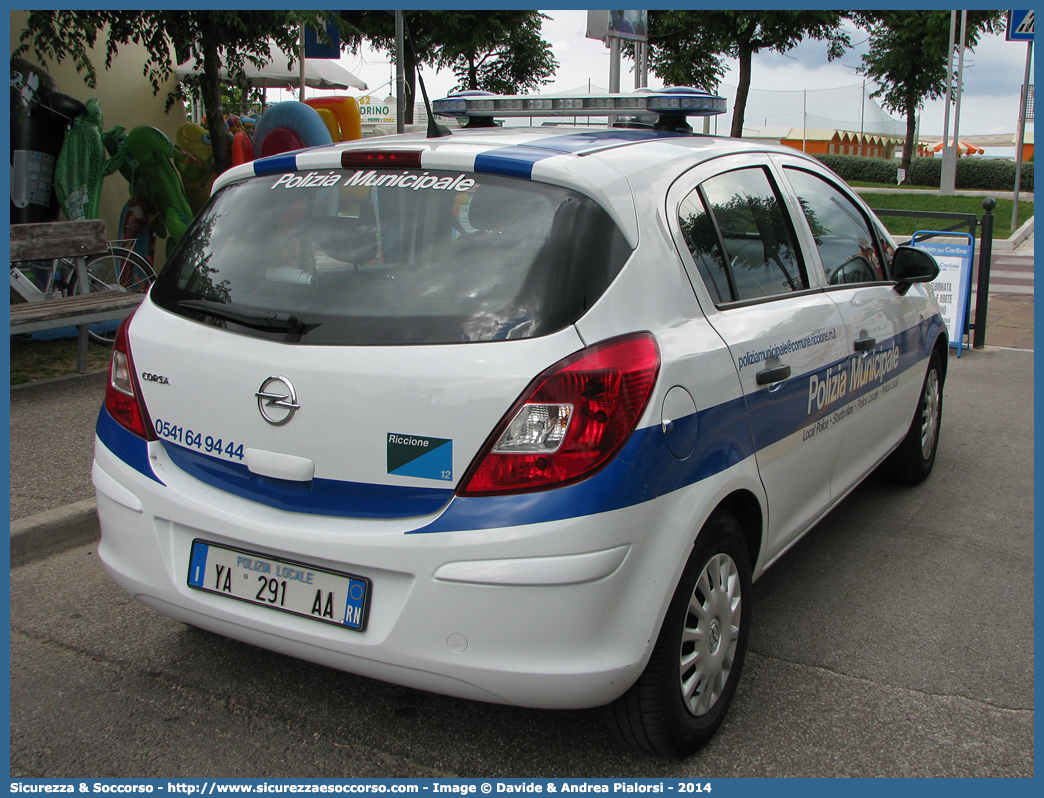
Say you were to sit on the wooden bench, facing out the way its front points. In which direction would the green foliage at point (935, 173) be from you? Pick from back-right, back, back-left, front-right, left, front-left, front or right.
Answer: left

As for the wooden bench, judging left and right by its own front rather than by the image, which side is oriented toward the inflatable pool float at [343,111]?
left

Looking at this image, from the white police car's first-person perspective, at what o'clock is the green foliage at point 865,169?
The green foliage is roughly at 11 o'clock from the white police car.

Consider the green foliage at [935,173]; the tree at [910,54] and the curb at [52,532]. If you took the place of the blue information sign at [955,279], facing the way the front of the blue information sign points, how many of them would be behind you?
2

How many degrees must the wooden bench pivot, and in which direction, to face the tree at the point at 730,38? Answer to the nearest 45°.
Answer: approximately 90° to its left

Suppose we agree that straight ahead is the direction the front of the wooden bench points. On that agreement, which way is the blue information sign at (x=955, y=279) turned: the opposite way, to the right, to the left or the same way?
to the right

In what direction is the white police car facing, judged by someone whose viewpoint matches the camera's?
facing away from the viewer and to the right of the viewer

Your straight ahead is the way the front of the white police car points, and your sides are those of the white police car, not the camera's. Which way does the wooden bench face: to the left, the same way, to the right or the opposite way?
to the right

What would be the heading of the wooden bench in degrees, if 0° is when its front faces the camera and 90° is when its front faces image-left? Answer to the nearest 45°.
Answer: approximately 315°

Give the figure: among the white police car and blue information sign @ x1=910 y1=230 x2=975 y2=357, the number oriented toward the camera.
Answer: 1

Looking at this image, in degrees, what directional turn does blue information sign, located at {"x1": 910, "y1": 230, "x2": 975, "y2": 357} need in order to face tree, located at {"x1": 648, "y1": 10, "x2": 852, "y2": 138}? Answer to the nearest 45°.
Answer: approximately 180°

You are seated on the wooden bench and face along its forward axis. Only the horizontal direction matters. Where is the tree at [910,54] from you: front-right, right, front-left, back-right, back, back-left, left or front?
left

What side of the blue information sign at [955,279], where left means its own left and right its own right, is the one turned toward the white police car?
front
